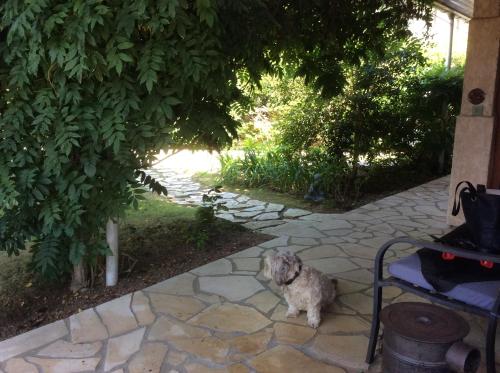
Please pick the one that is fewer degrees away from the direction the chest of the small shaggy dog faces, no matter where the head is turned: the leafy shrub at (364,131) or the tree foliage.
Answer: the tree foliage

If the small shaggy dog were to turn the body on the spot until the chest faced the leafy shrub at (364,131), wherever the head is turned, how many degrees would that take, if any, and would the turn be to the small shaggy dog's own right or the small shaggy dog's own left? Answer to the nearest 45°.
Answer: approximately 135° to the small shaggy dog's own right

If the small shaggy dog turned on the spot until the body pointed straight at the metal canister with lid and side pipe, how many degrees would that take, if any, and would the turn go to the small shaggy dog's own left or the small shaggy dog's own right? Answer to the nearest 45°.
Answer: approximately 90° to the small shaggy dog's own left

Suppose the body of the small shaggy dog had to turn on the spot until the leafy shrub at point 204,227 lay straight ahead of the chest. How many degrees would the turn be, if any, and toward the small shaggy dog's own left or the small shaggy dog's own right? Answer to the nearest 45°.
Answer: approximately 90° to the small shaggy dog's own right

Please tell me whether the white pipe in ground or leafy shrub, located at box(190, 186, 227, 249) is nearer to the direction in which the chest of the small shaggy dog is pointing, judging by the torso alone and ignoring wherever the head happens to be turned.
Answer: the white pipe in ground

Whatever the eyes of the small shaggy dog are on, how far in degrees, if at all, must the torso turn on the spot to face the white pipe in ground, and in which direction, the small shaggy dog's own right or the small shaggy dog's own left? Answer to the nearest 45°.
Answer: approximately 45° to the small shaggy dog's own right

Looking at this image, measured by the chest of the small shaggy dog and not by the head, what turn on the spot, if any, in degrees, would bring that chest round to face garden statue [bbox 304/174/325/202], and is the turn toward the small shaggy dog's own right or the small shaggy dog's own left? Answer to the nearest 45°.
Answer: approximately 135° to the small shaggy dog's own right

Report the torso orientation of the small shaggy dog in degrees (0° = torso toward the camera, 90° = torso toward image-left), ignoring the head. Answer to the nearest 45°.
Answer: approximately 45°

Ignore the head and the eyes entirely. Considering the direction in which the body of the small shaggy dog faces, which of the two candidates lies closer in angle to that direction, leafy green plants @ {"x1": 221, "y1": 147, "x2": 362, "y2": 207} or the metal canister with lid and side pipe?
the metal canister with lid and side pipe
